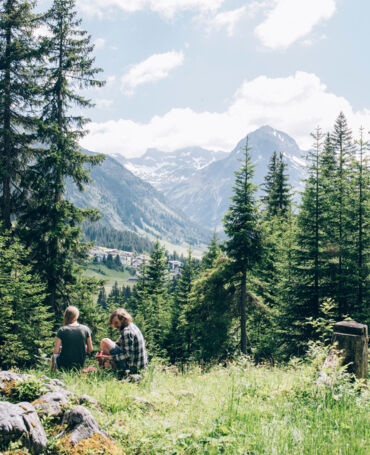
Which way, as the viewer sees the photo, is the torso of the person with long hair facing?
away from the camera

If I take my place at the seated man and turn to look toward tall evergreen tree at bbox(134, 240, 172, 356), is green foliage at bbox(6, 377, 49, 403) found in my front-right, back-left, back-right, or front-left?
back-left

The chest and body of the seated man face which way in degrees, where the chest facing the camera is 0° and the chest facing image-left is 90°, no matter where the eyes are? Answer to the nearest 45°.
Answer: approximately 90°

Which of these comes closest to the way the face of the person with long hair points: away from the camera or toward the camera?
away from the camera

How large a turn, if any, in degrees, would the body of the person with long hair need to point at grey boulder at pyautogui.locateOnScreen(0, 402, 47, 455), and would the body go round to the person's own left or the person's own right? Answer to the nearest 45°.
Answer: approximately 180°

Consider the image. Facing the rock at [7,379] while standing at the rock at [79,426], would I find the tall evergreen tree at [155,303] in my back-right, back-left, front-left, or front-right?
front-right

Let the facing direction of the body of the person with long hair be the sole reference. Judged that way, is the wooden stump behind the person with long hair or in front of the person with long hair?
behind

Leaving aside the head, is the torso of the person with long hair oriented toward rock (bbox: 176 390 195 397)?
no

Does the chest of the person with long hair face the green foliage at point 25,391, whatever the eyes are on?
no

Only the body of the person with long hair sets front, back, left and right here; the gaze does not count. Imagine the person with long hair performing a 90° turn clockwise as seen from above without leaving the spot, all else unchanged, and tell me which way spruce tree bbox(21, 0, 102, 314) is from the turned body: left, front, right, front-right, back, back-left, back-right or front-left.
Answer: left

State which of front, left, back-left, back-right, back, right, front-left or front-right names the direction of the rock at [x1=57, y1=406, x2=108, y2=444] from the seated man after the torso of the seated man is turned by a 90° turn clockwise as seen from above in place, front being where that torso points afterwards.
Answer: back

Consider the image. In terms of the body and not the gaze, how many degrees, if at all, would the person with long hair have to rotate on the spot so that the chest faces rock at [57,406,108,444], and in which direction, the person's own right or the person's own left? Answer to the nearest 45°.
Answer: approximately 180°

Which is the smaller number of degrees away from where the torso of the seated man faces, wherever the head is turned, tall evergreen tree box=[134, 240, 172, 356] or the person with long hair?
the person with long hair
